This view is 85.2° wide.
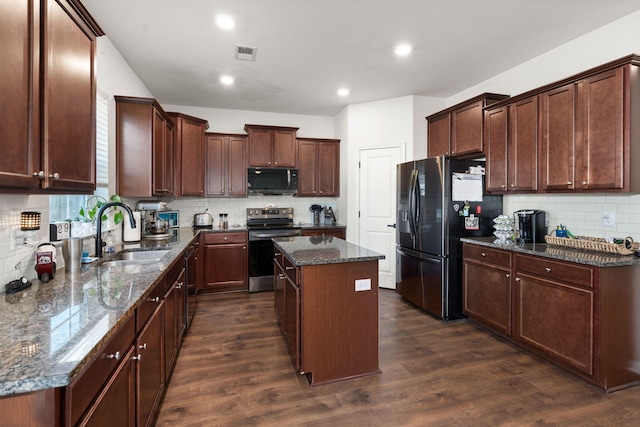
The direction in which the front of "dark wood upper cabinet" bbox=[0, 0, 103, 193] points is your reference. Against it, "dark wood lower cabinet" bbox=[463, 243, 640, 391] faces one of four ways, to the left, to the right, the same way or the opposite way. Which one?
the opposite way

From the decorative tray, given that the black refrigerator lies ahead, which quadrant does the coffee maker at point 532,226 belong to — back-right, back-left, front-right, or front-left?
front-right

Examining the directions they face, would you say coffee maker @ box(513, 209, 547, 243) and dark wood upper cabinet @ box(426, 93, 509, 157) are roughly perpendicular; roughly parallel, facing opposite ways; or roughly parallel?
roughly parallel

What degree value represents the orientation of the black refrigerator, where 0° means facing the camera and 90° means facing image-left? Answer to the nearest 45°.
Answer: approximately 45°

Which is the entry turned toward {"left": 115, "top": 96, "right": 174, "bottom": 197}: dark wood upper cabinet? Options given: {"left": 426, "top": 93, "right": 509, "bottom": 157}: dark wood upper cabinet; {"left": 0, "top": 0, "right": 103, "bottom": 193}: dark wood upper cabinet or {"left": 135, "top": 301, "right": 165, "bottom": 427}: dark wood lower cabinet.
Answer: {"left": 426, "top": 93, "right": 509, "bottom": 157}: dark wood upper cabinet

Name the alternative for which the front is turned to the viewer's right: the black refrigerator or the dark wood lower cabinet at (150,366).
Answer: the dark wood lower cabinet

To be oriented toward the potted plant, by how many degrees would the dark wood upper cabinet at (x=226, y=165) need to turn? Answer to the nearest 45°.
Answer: approximately 45° to its right

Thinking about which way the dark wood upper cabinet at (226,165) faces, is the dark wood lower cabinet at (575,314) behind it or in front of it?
in front

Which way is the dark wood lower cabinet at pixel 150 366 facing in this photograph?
to the viewer's right

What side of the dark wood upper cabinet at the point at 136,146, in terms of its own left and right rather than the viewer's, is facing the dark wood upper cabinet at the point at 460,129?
front

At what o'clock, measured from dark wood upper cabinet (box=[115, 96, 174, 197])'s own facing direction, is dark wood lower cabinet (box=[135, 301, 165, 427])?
The dark wood lower cabinet is roughly at 3 o'clock from the dark wood upper cabinet.

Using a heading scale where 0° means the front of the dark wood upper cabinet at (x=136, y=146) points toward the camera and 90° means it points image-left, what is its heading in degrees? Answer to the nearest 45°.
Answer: approximately 270°

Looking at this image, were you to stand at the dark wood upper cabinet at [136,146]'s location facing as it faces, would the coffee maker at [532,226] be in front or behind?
in front

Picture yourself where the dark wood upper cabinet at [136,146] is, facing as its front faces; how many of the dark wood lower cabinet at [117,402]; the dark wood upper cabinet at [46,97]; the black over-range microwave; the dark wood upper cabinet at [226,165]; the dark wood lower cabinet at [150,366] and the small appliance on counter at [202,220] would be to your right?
3

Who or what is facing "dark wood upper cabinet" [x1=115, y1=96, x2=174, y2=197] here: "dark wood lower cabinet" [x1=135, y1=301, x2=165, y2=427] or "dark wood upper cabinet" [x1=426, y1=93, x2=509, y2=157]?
"dark wood upper cabinet" [x1=426, y1=93, x2=509, y2=157]

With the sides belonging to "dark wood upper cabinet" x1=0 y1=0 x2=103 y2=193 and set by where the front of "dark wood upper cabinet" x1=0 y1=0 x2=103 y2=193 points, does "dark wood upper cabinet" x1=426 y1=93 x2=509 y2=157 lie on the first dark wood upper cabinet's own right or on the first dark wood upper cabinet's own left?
on the first dark wood upper cabinet's own left

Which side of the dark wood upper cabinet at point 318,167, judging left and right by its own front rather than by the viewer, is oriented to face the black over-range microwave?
right

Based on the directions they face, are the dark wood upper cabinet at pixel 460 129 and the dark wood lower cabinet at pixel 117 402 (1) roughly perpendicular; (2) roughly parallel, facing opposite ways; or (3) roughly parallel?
roughly parallel, facing opposite ways

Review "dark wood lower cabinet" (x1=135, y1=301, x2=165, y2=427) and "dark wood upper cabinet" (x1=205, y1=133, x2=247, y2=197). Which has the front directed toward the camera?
the dark wood upper cabinet

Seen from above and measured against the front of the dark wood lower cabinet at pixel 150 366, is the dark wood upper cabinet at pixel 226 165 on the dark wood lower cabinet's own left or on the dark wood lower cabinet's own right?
on the dark wood lower cabinet's own left

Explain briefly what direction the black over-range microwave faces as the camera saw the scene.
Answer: facing the viewer

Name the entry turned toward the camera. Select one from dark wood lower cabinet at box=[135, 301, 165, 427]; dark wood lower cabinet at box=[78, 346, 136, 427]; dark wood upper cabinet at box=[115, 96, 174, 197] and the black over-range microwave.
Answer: the black over-range microwave
